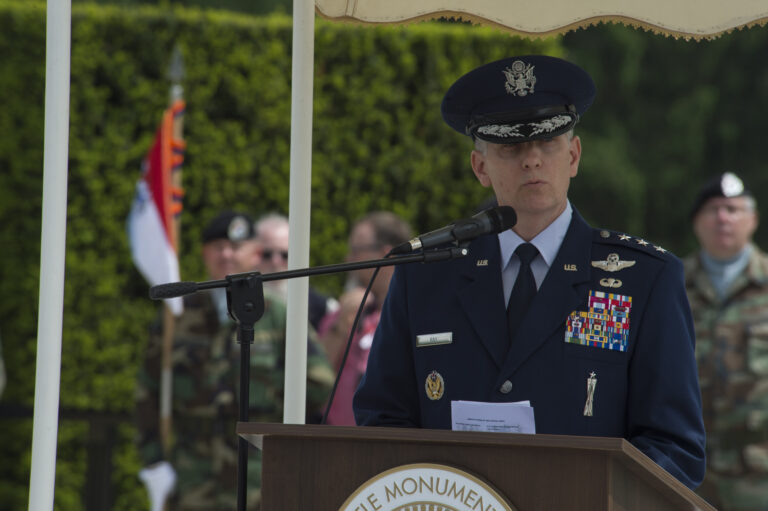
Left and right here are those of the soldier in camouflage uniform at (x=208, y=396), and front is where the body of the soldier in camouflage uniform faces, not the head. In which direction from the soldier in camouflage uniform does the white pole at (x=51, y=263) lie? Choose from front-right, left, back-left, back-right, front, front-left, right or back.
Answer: front

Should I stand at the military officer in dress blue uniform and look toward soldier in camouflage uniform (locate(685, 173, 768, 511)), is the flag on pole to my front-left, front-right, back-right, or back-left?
front-left

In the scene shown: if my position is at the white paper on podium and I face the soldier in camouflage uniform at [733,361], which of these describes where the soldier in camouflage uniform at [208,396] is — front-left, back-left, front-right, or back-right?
front-left

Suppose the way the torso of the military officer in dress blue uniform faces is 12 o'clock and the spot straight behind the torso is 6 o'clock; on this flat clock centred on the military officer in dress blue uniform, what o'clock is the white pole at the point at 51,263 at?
The white pole is roughly at 3 o'clock from the military officer in dress blue uniform.

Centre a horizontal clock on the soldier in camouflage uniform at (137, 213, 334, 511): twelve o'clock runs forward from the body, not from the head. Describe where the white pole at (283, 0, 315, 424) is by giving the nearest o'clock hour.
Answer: The white pole is roughly at 12 o'clock from the soldier in camouflage uniform.

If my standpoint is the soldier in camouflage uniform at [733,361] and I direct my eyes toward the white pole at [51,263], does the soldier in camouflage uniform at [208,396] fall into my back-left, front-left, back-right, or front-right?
front-right

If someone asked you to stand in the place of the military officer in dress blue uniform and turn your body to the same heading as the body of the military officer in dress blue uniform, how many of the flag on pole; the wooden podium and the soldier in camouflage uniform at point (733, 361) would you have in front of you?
1

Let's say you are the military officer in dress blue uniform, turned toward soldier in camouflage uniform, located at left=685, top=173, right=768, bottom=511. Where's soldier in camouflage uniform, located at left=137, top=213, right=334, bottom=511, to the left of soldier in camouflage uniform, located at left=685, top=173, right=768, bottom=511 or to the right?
left

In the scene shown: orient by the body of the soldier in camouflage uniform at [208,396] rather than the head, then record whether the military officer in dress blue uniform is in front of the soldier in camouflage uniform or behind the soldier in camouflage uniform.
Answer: in front

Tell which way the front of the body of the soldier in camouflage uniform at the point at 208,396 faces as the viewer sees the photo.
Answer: toward the camera

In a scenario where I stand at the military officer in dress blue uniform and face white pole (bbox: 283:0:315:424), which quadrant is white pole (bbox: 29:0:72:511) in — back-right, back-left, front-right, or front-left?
front-left

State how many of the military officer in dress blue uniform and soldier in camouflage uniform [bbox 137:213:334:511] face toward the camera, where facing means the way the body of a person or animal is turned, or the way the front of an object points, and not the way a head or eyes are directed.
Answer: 2

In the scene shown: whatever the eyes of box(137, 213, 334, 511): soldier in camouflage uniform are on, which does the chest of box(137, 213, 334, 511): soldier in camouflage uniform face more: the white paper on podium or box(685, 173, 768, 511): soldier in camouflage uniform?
the white paper on podium
